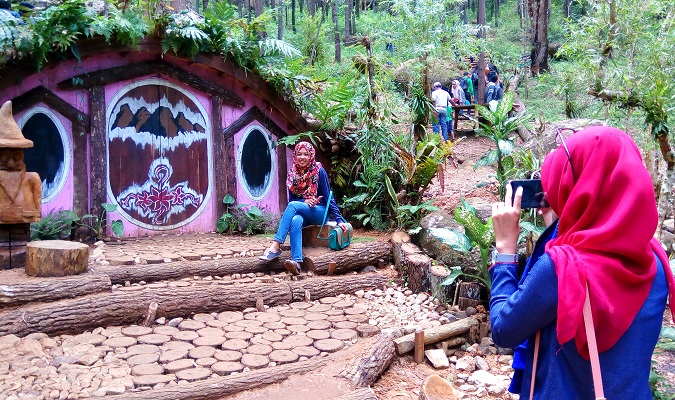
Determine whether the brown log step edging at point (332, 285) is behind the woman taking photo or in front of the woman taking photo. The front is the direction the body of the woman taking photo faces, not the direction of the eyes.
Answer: in front

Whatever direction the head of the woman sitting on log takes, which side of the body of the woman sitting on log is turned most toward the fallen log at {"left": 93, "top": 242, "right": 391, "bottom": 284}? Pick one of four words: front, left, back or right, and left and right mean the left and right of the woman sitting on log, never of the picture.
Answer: front

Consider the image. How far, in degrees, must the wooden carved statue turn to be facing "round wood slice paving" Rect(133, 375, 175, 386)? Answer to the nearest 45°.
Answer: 0° — it already faces it

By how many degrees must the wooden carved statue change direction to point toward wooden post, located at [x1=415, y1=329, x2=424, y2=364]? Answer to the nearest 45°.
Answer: approximately 45° to its left

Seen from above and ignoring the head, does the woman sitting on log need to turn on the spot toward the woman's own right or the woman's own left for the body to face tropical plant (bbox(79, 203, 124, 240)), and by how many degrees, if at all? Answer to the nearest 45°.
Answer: approximately 45° to the woman's own right

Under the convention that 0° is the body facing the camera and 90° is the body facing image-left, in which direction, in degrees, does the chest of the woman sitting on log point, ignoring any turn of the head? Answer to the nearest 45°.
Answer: approximately 45°

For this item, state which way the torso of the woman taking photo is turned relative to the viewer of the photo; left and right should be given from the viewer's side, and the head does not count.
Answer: facing away from the viewer and to the left of the viewer

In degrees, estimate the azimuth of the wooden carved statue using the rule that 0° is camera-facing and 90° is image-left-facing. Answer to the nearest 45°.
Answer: approximately 0°

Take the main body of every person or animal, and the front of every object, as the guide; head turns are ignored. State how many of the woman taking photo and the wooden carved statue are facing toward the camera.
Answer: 1

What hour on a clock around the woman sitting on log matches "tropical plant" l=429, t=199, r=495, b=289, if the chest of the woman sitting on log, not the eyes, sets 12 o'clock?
The tropical plant is roughly at 9 o'clock from the woman sitting on log.

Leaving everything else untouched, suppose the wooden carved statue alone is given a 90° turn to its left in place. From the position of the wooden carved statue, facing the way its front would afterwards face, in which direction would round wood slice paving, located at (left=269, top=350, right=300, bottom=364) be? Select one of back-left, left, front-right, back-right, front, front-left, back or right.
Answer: front-right

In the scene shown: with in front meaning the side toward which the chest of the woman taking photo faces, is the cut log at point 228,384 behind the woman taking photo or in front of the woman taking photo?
in front

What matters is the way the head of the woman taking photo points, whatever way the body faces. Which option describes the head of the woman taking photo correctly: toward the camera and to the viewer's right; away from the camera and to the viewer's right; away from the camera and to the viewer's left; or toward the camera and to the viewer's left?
away from the camera and to the viewer's left

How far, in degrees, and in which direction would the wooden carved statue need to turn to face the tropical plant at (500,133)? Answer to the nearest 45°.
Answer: approximately 90° to its left

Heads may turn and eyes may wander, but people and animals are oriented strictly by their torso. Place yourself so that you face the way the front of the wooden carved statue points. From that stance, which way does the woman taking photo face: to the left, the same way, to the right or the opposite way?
the opposite way
